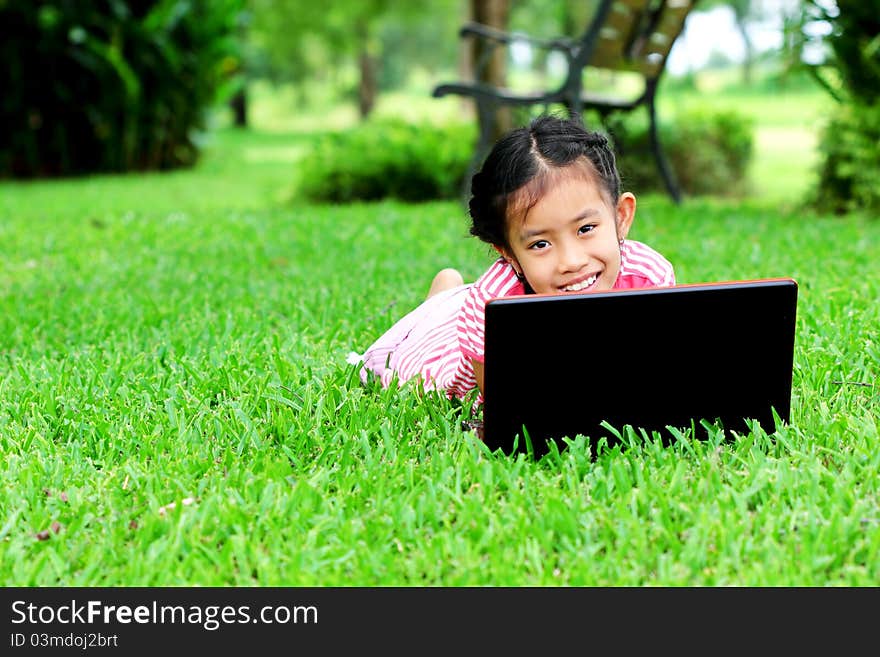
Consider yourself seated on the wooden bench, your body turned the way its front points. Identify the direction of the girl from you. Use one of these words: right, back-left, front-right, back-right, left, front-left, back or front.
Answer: back-left

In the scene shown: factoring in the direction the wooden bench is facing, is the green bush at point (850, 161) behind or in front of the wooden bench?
behind

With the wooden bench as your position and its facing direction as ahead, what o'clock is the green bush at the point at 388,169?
The green bush is roughly at 12 o'clock from the wooden bench.

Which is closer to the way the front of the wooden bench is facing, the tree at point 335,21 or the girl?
the tree

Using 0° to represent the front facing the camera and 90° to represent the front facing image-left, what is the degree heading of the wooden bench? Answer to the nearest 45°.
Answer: approximately 135°

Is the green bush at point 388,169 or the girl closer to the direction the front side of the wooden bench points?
the green bush
